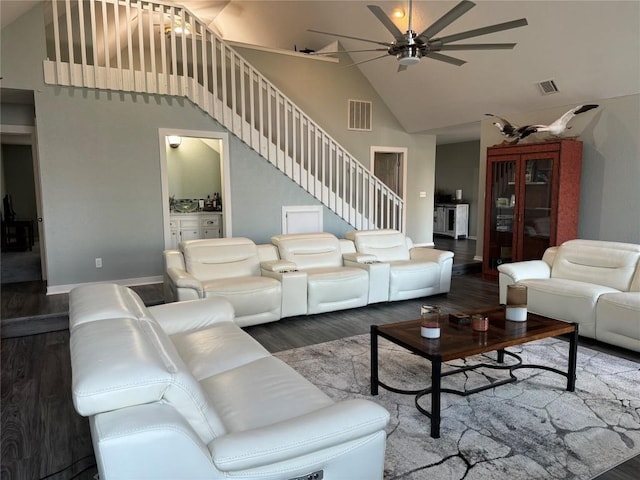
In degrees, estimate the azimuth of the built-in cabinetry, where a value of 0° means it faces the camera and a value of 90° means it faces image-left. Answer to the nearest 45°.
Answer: approximately 0°

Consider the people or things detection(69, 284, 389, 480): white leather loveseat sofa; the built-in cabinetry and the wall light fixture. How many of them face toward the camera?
2

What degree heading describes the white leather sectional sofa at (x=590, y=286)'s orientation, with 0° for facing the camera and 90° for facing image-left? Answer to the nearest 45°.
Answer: approximately 45°

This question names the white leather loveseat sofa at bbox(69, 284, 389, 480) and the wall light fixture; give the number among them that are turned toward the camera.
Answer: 1

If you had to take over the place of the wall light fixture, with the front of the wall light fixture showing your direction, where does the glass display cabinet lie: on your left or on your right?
on your left

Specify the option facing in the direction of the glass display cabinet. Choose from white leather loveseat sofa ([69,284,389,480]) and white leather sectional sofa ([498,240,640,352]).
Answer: white leather loveseat sofa ([69,284,389,480])

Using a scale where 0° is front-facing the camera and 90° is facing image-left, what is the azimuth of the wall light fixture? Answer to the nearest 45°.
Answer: approximately 0°

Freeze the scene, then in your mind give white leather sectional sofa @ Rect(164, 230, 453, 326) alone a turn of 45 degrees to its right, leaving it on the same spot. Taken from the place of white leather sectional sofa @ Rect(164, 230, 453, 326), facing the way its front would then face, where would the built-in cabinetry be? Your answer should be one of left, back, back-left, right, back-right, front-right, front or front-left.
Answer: back-right

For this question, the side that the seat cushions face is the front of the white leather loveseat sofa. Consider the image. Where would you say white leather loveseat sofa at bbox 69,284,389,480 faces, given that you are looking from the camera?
facing away from the viewer and to the right of the viewer

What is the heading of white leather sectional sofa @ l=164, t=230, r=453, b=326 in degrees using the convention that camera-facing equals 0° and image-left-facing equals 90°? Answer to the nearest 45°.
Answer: approximately 315°

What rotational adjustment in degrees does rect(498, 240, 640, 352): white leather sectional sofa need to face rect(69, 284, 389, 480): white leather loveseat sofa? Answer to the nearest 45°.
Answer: approximately 45° to its left

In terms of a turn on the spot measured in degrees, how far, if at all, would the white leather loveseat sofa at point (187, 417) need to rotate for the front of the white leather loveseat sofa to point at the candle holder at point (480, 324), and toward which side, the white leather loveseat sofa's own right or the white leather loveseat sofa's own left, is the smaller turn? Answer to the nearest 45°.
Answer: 0° — it already faces it

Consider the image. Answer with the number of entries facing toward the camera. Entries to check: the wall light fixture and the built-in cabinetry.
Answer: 2
